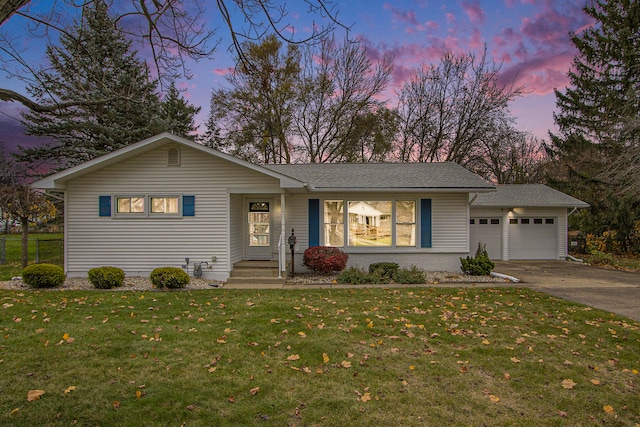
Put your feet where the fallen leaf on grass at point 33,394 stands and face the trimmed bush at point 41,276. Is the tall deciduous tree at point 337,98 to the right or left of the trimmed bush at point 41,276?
right

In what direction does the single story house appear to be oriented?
toward the camera

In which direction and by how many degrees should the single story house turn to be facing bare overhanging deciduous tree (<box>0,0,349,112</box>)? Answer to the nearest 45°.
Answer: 0° — it already faces it

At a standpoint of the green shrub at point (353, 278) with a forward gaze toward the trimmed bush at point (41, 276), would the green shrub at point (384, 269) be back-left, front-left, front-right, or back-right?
back-right

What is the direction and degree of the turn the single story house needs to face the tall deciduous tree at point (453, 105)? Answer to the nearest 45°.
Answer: approximately 135° to its left

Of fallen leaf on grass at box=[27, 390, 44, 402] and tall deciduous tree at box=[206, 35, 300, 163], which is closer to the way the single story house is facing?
the fallen leaf on grass

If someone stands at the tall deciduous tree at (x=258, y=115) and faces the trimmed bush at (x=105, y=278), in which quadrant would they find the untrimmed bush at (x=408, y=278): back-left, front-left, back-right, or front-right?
front-left

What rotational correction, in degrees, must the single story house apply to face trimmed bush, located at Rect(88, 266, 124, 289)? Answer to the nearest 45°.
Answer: approximately 45° to its right
